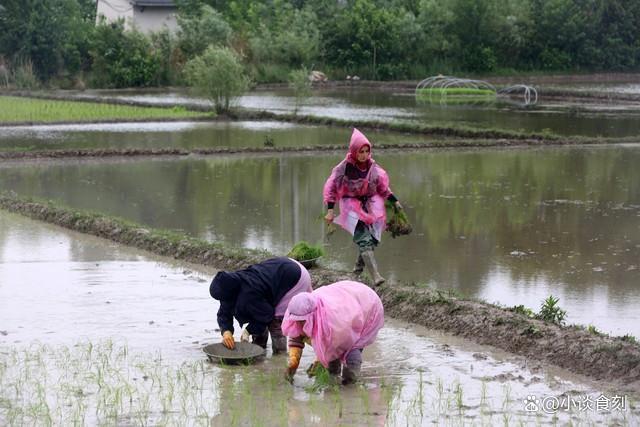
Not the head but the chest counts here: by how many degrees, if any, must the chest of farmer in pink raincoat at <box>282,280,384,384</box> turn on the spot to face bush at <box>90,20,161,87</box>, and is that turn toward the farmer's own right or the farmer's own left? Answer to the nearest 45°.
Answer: approximately 135° to the farmer's own right

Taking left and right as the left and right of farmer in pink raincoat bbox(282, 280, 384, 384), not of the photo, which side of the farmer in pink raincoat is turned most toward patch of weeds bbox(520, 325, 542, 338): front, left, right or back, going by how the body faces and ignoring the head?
back

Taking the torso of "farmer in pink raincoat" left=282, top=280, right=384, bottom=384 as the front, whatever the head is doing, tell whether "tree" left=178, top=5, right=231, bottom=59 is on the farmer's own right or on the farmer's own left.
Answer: on the farmer's own right

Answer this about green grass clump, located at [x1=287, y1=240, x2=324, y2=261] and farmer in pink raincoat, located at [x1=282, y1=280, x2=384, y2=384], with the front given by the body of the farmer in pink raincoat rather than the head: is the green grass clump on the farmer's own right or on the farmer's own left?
on the farmer's own right

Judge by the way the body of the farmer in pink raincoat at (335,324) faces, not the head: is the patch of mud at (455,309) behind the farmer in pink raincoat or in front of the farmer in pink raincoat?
behind

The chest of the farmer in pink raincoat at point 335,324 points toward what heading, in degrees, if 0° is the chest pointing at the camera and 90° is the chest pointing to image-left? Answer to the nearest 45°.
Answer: approximately 45°

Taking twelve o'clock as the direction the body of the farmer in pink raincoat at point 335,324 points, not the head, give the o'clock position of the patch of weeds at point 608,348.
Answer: The patch of weeds is roughly at 7 o'clock from the farmer in pink raincoat.

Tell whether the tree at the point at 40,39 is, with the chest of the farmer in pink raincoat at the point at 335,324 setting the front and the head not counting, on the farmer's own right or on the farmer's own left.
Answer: on the farmer's own right

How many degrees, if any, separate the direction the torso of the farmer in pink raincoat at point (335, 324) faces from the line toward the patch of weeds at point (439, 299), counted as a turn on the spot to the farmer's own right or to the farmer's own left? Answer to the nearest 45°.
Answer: approximately 180°

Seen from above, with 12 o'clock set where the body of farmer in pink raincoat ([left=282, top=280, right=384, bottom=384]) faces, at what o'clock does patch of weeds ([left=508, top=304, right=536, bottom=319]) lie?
The patch of weeds is roughly at 6 o'clock from the farmer in pink raincoat.

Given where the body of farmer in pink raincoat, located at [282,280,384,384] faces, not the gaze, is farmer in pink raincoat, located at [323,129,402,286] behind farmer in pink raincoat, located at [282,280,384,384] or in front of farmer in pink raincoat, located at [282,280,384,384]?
behind

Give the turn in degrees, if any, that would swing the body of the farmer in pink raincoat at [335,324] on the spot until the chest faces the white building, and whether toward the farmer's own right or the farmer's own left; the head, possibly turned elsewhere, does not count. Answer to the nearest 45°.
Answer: approximately 135° to the farmer's own right

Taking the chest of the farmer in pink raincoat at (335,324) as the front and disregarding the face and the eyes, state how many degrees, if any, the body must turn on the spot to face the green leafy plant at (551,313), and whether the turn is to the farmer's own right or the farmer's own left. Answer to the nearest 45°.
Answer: approximately 180°
